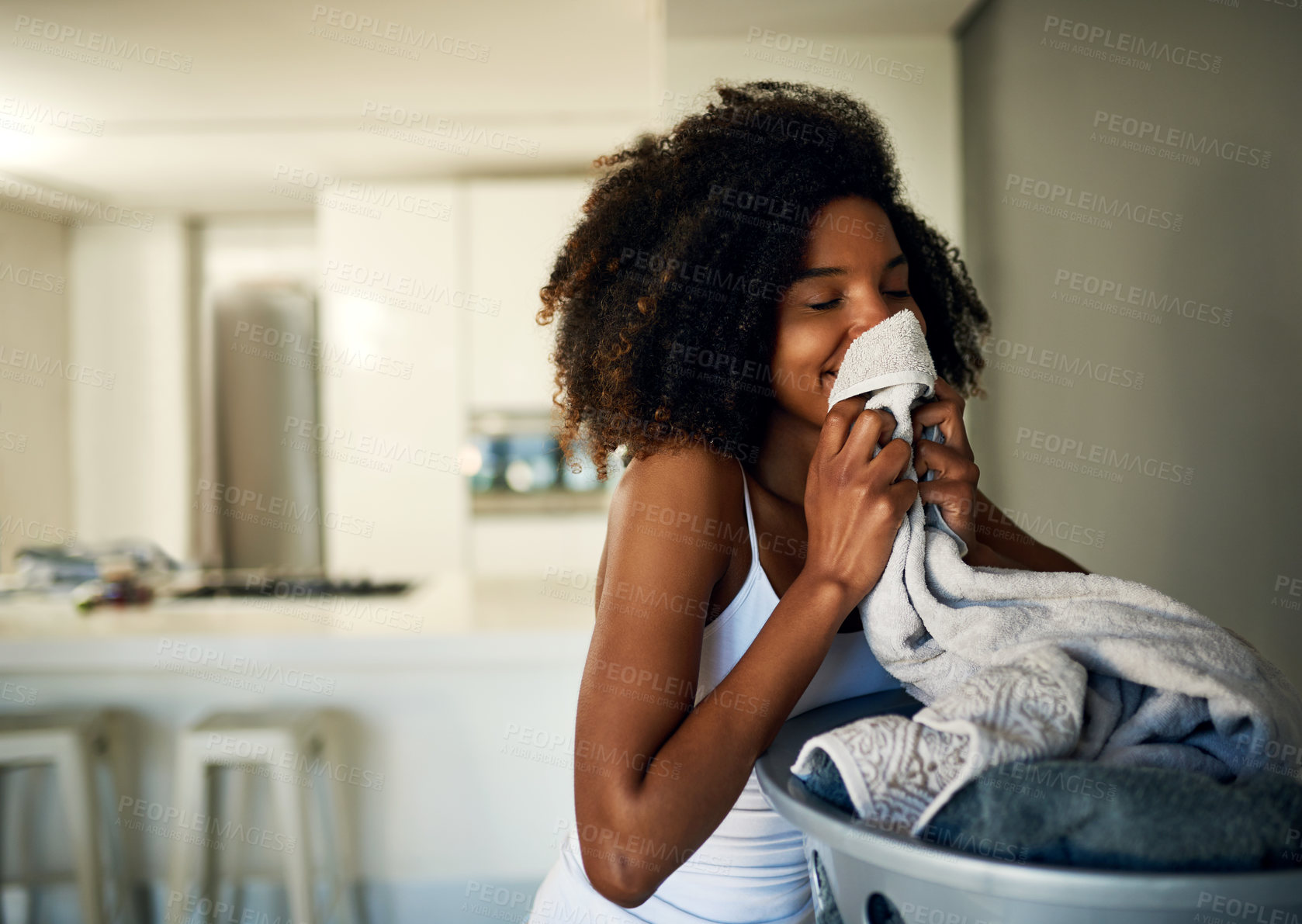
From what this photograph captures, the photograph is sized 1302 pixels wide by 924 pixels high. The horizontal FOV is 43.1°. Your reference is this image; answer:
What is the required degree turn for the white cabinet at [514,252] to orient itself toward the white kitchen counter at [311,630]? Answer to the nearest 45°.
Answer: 0° — it already faces it

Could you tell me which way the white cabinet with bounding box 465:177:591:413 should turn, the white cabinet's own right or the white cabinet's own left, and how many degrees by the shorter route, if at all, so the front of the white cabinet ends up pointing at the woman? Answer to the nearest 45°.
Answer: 0° — it already faces them

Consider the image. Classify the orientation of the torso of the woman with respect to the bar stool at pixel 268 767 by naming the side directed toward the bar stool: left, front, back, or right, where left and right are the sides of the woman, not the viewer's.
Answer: back

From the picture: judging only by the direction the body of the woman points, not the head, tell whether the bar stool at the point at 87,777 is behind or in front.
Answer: behind

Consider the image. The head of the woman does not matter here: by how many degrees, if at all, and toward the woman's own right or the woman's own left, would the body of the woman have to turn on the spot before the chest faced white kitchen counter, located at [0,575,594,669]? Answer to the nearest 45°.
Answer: approximately 180°
